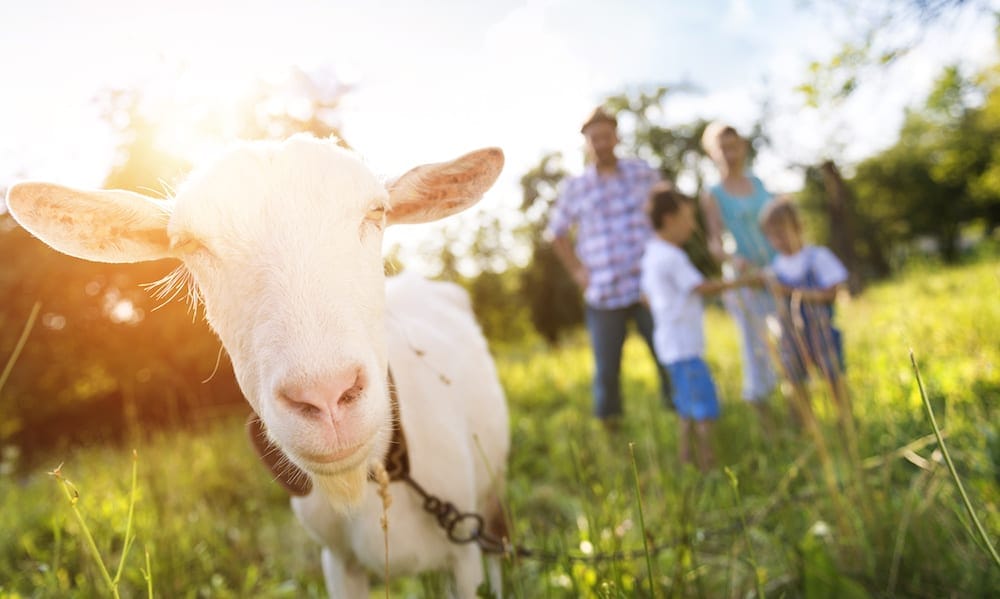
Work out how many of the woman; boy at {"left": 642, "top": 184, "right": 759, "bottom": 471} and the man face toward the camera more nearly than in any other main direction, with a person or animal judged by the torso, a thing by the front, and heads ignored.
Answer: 2

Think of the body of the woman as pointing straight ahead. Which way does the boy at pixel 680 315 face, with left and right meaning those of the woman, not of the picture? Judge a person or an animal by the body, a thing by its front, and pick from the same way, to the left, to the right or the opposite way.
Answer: to the left

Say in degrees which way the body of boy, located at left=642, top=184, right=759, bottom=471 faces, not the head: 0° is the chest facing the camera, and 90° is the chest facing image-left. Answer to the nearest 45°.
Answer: approximately 270°

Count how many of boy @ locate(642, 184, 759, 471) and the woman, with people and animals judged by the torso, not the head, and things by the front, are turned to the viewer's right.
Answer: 1

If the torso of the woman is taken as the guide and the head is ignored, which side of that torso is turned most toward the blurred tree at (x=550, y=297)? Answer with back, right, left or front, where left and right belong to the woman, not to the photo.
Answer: back

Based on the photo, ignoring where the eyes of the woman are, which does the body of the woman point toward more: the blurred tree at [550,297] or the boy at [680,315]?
the boy

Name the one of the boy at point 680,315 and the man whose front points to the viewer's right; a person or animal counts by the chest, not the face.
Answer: the boy

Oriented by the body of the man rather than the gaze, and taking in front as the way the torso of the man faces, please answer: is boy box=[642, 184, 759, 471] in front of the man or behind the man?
in front

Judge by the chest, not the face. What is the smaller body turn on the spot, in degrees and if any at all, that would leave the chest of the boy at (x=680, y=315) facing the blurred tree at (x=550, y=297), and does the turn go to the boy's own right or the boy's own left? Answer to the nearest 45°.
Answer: approximately 90° to the boy's own left
